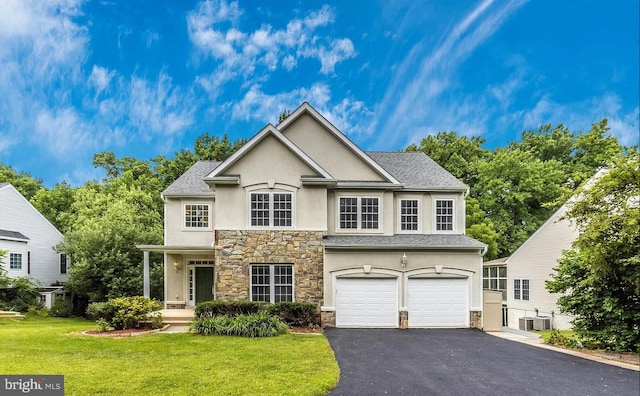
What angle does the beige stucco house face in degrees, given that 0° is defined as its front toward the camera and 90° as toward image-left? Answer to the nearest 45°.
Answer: approximately 0°

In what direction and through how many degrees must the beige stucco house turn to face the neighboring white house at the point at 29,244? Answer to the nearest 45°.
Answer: approximately 135° to its right

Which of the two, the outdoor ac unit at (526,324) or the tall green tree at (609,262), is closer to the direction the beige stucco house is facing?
the tall green tree

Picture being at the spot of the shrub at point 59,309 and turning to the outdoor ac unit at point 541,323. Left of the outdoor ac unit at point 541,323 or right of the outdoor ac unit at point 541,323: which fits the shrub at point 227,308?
right

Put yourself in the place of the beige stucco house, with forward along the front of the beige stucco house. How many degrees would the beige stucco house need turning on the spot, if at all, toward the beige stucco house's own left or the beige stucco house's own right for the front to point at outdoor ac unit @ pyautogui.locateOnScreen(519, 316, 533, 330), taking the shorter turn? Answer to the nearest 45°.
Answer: approximately 135° to the beige stucco house's own left

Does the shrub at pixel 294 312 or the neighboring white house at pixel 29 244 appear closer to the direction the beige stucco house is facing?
the shrub
